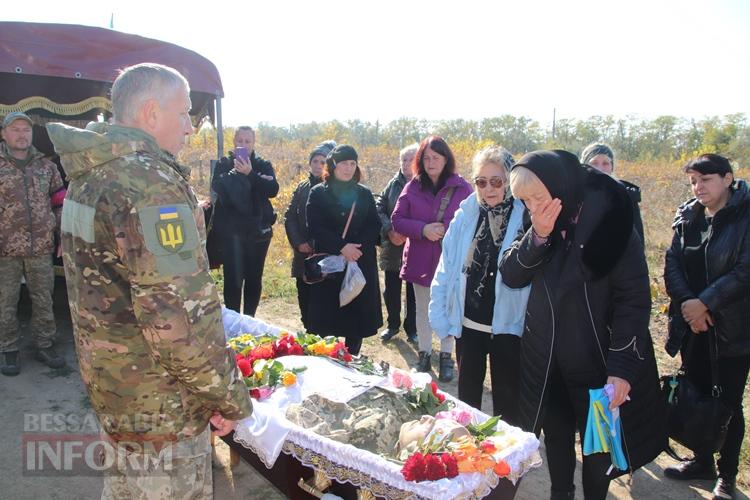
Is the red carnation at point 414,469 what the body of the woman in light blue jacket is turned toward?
yes

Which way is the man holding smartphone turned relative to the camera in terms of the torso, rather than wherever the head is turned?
toward the camera

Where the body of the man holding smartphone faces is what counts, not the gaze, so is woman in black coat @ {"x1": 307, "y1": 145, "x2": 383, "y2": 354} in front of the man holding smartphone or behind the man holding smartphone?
in front

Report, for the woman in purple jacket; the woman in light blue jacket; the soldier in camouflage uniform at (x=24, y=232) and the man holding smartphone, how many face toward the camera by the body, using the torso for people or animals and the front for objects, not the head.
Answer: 4

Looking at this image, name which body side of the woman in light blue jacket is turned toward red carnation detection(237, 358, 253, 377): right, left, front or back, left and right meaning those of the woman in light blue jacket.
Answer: right

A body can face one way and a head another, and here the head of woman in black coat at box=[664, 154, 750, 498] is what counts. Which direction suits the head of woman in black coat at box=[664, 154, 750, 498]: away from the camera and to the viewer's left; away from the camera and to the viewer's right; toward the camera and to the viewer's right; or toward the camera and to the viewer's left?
toward the camera and to the viewer's left

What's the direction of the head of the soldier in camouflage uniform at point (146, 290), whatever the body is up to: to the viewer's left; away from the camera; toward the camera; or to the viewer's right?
to the viewer's right

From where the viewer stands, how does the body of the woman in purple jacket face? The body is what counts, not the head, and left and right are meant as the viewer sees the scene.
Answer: facing the viewer

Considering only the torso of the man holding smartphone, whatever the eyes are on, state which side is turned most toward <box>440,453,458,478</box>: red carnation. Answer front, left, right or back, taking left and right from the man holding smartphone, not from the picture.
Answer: front

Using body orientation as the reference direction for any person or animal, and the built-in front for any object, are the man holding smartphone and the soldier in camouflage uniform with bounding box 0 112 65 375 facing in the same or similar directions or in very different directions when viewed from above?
same or similar directions

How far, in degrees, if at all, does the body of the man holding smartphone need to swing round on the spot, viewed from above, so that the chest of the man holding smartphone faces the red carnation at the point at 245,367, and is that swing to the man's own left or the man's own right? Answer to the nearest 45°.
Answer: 0° — they already face it

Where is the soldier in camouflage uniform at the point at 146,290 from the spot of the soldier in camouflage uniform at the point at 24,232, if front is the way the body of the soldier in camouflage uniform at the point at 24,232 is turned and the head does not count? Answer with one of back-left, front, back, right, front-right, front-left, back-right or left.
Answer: front

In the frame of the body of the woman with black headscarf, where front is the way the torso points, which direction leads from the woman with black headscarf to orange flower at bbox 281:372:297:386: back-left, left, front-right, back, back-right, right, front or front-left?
front-right

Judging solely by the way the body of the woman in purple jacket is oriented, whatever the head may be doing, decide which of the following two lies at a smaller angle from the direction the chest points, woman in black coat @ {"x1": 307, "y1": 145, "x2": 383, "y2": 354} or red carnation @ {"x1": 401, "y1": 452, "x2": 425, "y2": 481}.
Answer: the red carnation

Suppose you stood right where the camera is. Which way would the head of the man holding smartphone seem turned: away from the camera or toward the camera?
toward the camera

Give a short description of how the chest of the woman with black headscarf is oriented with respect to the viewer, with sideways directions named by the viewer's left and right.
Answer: facing the viewer and to the left of the viewer

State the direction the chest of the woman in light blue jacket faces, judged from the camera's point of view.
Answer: toward the camera

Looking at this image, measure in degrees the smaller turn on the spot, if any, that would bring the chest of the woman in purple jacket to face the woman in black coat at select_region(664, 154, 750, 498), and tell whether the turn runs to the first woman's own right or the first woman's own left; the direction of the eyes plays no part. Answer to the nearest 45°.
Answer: approximately 45° to the first woman's own left

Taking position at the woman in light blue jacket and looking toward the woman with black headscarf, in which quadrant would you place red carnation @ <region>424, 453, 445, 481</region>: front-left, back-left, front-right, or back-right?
front-right

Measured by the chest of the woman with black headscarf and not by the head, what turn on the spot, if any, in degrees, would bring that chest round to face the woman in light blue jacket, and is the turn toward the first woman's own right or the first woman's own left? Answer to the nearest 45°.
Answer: approximately 90° to the first woman's own right

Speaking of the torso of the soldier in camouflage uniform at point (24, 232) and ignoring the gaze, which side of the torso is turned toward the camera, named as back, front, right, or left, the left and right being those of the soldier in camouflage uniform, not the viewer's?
front

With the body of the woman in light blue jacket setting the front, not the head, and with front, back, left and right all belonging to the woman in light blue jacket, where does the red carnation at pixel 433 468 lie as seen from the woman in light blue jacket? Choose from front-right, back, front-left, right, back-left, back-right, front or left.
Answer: front
